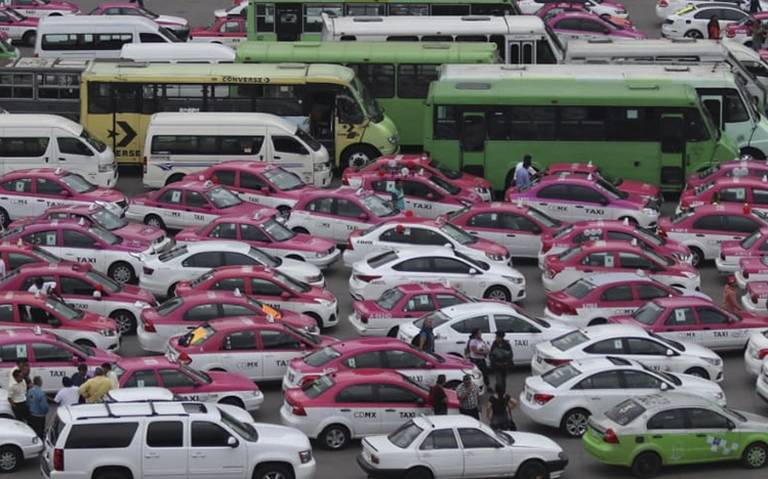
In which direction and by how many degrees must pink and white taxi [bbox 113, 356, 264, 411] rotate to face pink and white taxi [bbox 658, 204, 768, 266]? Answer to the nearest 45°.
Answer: approximately 45° to its left

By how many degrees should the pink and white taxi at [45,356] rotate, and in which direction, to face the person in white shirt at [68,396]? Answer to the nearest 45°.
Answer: approximately 90° to its right

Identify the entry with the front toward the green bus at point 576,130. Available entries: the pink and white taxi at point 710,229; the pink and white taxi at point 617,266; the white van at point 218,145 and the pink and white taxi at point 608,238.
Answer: the white van

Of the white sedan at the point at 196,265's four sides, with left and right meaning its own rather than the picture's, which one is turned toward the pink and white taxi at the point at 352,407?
right

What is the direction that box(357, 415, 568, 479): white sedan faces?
to the viewer's right

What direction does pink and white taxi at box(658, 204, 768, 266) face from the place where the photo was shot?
facing to the right of the viewer

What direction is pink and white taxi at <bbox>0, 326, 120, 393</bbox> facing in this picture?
to the viewer's right

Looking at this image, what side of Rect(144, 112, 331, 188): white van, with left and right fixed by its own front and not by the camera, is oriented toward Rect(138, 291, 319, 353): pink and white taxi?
right

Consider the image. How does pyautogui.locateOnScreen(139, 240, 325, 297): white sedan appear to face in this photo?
to the viewer's right

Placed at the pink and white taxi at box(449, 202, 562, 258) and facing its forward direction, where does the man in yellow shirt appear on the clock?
The man in yellow shirt is roughly at 4 o'clock from the pink and white taxi.

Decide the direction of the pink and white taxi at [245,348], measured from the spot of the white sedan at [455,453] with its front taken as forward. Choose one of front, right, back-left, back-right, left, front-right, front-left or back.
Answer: back-left

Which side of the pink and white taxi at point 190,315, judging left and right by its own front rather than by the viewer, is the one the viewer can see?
right

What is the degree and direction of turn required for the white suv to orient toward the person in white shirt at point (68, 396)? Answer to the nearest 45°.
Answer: approximately 135° to its left

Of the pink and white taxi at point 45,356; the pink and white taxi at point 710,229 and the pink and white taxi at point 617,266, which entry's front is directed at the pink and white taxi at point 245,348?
the pink and white taxi at point 45,356

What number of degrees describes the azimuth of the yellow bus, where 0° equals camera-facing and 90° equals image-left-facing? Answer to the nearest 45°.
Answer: approximately 270°

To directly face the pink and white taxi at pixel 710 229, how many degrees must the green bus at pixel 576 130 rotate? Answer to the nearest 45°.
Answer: approximately 45° to its right
